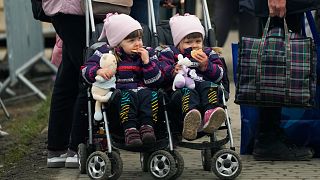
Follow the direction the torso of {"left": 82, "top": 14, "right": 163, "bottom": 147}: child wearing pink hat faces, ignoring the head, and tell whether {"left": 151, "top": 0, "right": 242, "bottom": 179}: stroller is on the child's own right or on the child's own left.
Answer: on the child's own left

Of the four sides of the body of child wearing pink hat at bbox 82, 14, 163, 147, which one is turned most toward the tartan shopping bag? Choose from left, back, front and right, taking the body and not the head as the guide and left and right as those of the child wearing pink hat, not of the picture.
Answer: left

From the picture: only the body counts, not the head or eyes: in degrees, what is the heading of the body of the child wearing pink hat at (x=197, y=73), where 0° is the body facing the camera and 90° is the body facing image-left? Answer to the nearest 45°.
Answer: approximately 0°

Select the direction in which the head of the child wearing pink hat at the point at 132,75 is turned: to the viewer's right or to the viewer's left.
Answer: to the viewer's right

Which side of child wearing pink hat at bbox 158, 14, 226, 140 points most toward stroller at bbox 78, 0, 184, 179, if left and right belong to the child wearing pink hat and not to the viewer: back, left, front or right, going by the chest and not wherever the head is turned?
right

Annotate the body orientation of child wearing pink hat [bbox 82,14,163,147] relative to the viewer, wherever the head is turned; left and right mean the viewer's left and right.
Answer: facing the viewer

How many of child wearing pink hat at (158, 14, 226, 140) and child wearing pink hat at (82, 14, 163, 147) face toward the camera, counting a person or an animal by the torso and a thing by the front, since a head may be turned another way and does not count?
2

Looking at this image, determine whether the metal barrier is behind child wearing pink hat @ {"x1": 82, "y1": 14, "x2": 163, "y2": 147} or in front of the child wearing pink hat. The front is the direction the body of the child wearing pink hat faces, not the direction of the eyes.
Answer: behind

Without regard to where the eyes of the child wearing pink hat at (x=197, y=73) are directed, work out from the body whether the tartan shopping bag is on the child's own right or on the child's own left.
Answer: on the child's own left

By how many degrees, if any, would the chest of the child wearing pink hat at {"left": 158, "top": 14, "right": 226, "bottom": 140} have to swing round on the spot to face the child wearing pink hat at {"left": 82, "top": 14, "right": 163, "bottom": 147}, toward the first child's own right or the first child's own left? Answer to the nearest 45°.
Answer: approximately 90° to the first child's own right
